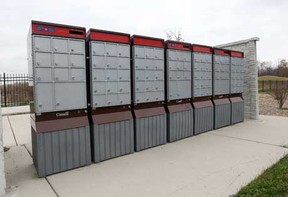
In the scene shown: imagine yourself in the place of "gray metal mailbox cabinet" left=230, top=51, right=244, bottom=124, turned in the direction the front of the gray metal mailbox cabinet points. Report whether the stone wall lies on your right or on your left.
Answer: on your left

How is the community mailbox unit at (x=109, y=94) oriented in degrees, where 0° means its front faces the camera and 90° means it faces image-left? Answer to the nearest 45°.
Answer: approximately 315°

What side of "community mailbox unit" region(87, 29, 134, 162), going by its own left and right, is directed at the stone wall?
left

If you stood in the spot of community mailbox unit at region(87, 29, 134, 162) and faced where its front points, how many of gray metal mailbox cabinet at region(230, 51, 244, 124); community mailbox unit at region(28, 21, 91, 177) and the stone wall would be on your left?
2

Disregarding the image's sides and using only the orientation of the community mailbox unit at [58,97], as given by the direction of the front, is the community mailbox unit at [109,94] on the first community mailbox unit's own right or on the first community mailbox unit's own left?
on the first community mailbox unit's own left

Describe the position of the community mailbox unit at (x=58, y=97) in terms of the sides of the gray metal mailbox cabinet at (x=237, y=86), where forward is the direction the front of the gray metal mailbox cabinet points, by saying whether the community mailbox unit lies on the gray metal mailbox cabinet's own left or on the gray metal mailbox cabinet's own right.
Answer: on the gray metal mailbox cabinet's own right
